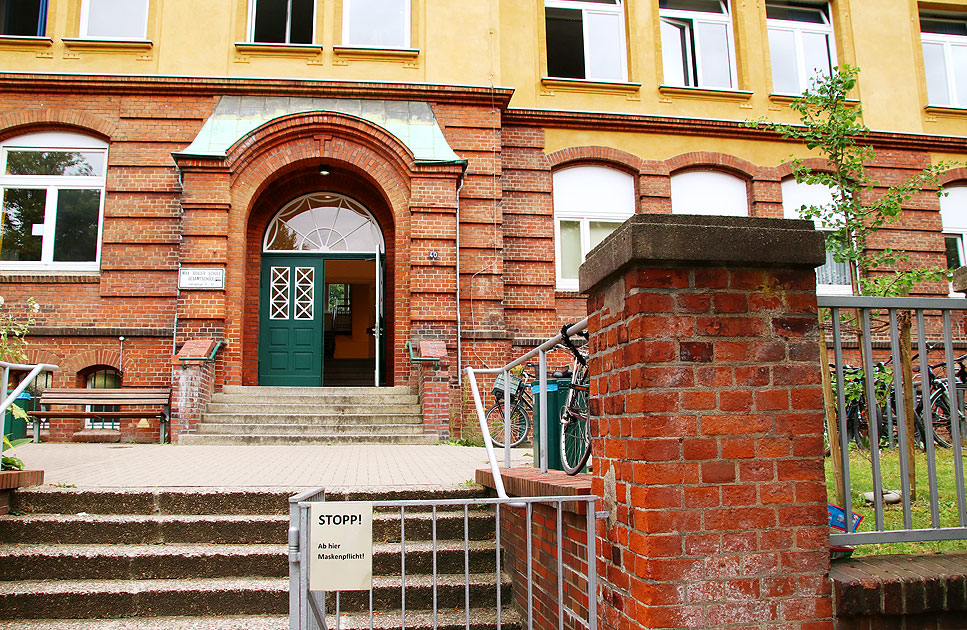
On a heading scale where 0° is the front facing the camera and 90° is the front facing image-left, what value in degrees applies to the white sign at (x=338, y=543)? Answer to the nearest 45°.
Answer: approximately 0°

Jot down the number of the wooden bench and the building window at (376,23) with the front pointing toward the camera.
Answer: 2

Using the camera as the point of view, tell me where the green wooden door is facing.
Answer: facing the viewer

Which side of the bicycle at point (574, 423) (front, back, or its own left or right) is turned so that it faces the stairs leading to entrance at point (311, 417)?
right

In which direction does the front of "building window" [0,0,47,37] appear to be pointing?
toward the camera

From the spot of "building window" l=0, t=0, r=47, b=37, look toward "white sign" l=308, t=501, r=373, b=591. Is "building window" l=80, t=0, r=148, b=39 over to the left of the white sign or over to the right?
left

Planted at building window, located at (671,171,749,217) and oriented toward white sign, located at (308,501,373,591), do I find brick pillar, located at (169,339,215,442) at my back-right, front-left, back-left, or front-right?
front-right

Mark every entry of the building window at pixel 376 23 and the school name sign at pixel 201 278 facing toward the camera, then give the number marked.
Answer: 2

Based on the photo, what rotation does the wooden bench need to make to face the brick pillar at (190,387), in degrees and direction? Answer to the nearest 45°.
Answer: approximately 45° to its left

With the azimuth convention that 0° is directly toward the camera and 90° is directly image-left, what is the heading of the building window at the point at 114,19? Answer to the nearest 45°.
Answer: approximately 0°

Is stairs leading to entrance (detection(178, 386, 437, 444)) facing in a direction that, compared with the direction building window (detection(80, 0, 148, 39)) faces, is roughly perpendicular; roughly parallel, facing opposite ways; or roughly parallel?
roughly parallel

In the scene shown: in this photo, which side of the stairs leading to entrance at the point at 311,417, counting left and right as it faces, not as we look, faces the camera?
front

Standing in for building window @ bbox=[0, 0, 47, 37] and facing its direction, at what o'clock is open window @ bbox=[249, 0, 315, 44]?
The open window is roughly at 10 o'clock from the building window.
